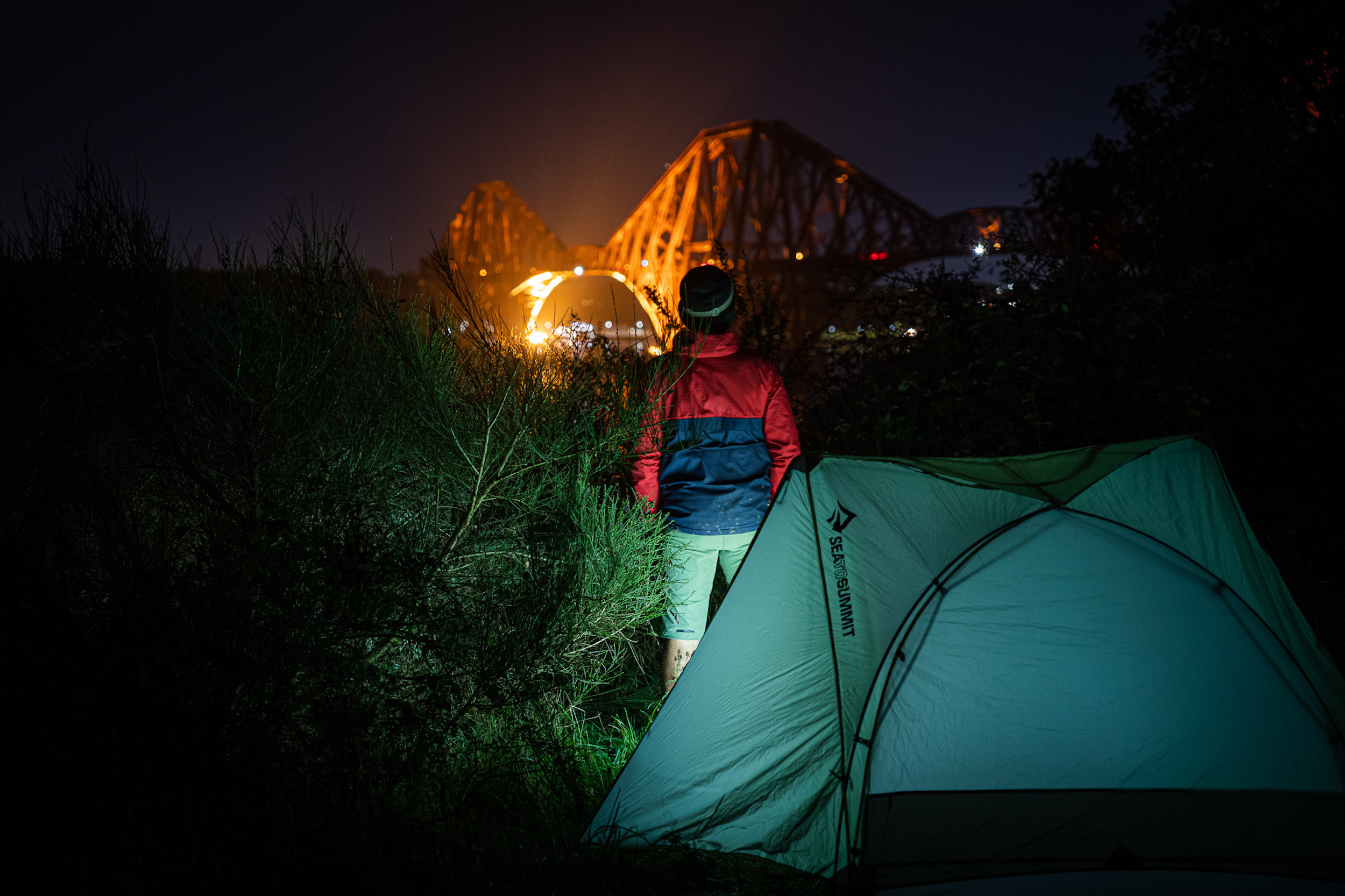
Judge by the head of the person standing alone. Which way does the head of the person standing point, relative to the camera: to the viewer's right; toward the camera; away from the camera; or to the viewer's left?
away from the camera

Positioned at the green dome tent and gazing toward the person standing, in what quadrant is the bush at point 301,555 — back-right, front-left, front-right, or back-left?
front-left

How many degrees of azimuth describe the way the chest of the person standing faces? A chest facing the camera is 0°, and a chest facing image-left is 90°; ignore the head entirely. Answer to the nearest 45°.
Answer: approximately 180°

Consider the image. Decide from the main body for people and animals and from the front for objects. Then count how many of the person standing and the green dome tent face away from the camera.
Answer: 1

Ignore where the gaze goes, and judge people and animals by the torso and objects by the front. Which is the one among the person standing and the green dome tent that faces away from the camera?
the person standing

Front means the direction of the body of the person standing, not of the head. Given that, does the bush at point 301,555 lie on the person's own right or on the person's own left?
on the person's own left
